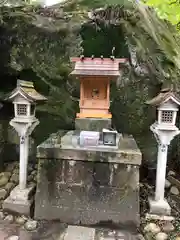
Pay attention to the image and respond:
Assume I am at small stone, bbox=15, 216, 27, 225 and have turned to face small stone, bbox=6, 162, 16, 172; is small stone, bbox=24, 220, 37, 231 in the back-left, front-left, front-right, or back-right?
back-right

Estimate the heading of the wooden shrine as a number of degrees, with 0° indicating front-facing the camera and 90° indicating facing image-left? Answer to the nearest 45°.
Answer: approximately 0°
